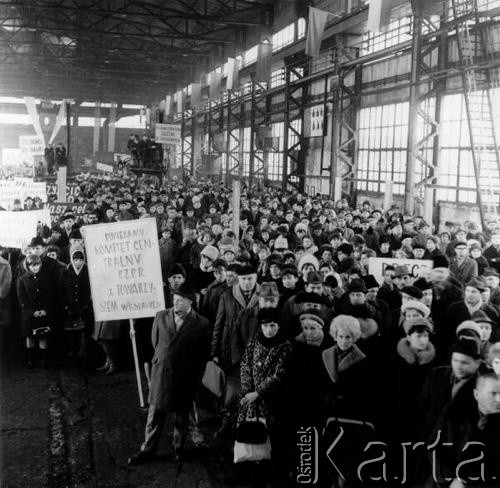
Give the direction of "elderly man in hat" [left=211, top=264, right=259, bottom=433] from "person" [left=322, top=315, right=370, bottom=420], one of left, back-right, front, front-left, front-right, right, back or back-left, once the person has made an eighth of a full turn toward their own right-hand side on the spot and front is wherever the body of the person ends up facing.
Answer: right

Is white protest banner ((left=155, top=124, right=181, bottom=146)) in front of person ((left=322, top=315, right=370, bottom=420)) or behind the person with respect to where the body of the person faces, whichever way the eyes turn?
behind

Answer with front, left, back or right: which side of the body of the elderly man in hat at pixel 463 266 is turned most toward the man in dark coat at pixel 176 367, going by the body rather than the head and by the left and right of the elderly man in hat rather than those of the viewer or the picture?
front

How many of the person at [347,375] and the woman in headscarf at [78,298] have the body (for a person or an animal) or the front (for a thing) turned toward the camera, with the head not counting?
2

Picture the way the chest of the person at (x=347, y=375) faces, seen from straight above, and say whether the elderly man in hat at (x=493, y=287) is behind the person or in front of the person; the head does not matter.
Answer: behind

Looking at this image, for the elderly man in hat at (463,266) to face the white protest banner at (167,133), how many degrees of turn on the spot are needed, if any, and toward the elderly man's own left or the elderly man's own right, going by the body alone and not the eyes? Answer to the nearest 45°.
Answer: approximately 90° to the elderly man's own right

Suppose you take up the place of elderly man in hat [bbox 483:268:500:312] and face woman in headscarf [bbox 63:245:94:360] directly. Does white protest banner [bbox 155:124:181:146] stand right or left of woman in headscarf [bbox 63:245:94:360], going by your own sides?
right

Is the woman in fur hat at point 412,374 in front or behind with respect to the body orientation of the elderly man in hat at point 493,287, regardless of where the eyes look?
in front

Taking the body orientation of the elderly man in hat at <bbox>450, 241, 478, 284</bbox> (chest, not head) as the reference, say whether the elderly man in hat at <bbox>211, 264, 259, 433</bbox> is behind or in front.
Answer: in front

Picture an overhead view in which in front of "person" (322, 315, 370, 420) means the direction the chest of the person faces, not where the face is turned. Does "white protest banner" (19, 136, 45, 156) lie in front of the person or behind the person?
behind
